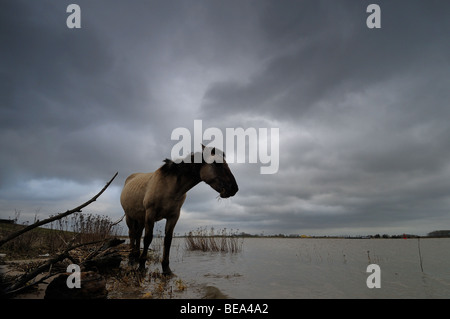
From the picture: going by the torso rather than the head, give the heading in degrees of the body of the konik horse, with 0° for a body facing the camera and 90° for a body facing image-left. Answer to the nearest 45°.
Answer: approximately 315°
